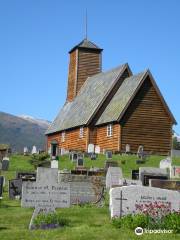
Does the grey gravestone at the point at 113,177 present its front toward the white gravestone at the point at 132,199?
yes

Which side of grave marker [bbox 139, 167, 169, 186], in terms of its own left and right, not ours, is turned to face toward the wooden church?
back

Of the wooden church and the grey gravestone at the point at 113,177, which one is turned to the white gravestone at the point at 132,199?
the grey gravestone

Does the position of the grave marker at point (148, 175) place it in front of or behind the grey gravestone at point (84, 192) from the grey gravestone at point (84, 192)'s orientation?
behind

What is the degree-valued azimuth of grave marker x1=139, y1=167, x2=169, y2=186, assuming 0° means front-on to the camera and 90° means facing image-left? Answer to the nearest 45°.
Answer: approximately 0°

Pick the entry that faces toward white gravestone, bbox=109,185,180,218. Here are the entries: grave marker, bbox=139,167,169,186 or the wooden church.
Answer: the grave marker

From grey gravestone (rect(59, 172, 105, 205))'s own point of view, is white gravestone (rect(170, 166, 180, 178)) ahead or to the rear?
to the rear

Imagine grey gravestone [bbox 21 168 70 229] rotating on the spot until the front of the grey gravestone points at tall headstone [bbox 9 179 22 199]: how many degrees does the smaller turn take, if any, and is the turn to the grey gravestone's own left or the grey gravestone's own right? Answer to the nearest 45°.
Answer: approximately 180°
